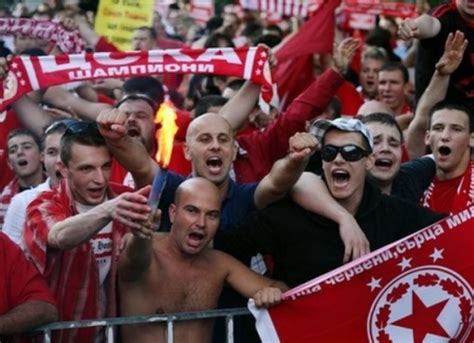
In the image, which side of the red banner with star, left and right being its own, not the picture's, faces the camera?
front

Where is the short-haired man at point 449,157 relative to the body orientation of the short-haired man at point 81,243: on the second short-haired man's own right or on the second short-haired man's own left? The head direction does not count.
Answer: on the second short-haired man's own left

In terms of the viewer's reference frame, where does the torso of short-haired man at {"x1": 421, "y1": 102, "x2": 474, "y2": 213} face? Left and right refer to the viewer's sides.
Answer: facing the viewer

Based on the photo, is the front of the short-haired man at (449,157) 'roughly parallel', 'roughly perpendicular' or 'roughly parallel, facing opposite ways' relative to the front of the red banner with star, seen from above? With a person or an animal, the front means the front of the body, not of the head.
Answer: roughly parallel

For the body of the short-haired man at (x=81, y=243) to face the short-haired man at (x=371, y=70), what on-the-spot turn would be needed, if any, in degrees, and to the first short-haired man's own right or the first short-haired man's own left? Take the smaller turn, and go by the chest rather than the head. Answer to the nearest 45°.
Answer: approximately 90° to the first short-haired man's own left

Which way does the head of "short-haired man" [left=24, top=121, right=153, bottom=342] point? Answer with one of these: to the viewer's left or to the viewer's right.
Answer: to the viewer's right

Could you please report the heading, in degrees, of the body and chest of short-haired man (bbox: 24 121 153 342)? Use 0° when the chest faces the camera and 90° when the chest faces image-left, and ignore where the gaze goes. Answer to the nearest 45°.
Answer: approximately 315°

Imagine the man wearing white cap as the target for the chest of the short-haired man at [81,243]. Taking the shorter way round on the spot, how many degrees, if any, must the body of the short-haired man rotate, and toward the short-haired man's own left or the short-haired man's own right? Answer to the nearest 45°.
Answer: approximately 45° to the short-haired man's own left

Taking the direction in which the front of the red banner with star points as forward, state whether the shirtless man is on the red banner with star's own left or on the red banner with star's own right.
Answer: on the red banner with star's own right

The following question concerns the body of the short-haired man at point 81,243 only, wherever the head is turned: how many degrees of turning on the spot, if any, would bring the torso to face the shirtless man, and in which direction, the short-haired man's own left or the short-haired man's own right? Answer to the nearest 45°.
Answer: approximately 45° to the short-haired man's own left

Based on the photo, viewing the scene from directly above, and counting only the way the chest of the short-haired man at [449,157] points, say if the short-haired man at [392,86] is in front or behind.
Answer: behind

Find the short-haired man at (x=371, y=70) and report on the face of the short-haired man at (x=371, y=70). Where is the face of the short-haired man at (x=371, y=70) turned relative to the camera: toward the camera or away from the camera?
toward the camera

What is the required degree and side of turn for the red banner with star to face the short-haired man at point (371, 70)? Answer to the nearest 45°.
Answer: approximately 180°
